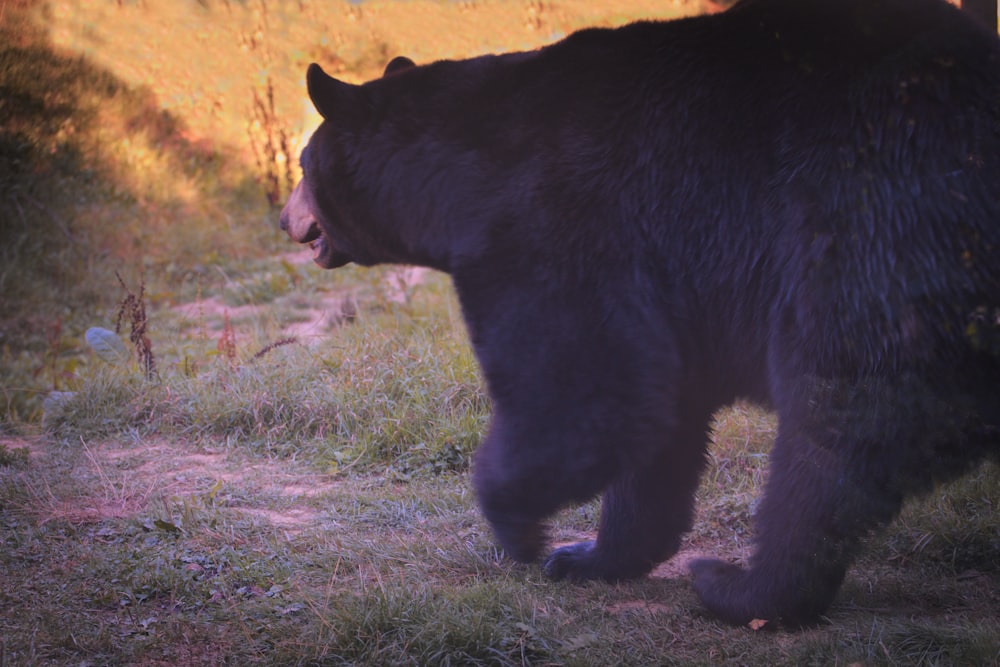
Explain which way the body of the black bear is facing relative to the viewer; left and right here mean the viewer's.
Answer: facing away from the viewer and to the left of the viewer
